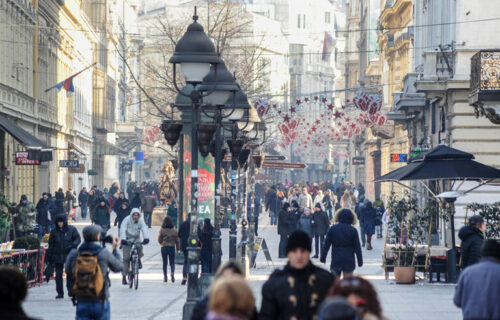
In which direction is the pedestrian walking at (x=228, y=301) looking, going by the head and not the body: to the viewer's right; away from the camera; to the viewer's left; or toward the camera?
away from the camera

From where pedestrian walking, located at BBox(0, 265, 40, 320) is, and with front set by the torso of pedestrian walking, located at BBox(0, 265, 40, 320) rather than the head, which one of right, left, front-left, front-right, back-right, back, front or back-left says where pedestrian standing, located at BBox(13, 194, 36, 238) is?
front

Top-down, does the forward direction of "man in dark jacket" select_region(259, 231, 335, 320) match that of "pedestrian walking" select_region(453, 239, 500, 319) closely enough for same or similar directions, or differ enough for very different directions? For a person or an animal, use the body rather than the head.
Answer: very different directions

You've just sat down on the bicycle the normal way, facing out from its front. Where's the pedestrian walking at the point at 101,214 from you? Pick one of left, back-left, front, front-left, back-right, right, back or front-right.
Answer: back

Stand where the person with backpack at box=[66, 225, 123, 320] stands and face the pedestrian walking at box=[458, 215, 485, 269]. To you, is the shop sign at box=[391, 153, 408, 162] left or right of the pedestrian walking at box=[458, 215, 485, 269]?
left

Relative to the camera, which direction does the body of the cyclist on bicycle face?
toward the camera

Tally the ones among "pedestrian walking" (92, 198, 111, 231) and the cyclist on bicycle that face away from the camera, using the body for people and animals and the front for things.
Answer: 0

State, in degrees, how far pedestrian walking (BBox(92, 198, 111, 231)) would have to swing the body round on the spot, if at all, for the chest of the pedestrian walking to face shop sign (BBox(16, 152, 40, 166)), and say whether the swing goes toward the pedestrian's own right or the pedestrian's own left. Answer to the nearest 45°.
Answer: approximately 90° to the pedestrian's own right

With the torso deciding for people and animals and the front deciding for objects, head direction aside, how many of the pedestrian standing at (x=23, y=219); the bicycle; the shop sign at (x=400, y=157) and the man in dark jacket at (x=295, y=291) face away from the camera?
0

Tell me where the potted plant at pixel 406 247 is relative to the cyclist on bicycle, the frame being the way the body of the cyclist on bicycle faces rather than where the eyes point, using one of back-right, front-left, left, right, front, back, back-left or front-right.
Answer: left

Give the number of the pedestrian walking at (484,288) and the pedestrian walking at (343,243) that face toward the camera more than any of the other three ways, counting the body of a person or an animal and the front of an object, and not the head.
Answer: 0

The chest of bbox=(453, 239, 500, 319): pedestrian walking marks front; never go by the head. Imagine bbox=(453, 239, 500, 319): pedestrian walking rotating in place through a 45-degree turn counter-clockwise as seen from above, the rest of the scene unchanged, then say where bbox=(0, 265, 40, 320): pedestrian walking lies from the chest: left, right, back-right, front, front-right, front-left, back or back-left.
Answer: left

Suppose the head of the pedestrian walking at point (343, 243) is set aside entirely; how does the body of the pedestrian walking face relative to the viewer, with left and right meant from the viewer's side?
facing away from the viewer

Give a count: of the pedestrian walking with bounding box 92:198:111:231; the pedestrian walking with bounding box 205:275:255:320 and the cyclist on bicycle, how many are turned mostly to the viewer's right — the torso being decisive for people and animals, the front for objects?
0

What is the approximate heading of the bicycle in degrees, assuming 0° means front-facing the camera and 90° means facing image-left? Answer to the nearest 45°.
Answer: approximately 0°
